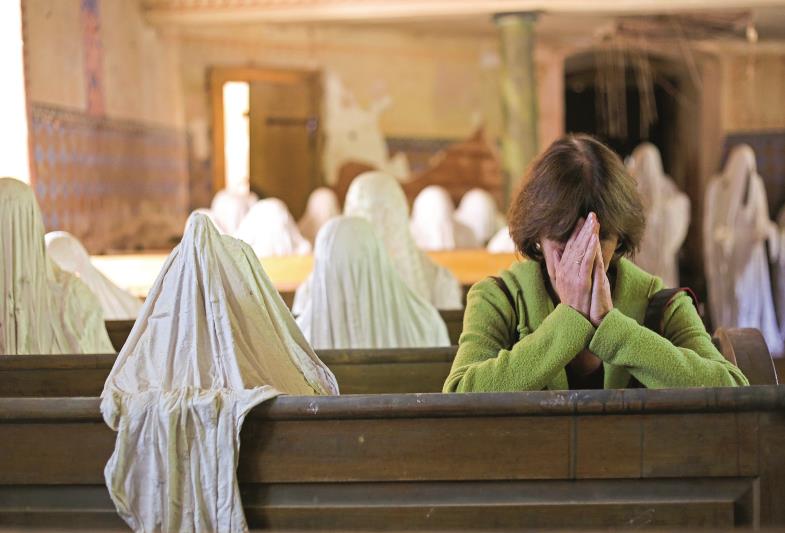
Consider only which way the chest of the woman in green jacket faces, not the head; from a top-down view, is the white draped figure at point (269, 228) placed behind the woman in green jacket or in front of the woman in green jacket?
behind

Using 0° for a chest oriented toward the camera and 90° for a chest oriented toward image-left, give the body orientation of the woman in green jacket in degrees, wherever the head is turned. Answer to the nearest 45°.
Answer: approximately 0°

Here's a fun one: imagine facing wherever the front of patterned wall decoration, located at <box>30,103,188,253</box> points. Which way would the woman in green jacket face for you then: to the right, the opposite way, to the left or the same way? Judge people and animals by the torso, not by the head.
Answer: to the right

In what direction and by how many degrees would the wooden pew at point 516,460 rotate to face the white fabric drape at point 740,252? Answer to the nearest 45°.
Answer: approximately 180°

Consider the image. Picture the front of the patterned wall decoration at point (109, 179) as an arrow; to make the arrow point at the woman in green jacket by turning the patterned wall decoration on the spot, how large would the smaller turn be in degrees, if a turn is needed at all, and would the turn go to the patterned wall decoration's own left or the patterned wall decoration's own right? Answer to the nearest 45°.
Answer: approximately 45° to the patterned wall decoration's own right

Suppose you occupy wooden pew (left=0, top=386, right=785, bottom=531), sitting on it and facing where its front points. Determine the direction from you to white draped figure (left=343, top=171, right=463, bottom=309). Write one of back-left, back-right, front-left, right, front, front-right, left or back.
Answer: back

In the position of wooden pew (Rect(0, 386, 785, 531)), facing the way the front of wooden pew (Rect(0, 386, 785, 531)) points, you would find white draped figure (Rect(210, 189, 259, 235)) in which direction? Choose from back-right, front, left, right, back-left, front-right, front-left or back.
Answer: back
